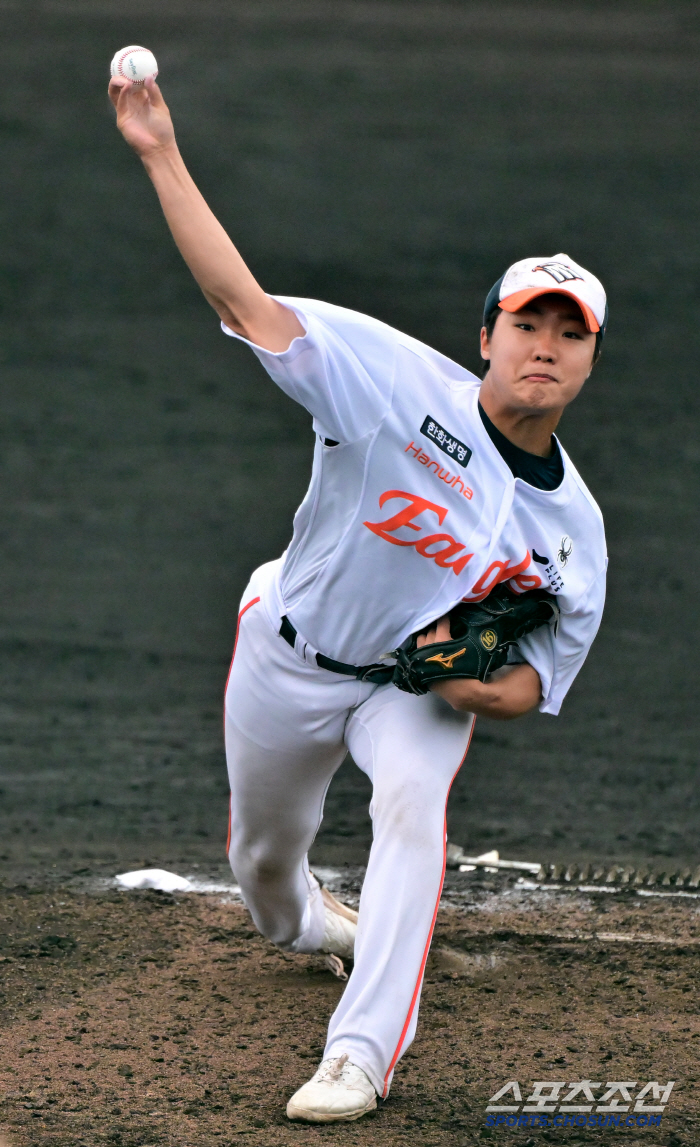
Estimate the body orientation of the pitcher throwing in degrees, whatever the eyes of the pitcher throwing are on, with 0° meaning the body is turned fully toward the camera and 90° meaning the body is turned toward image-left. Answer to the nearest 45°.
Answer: approximately 0°
